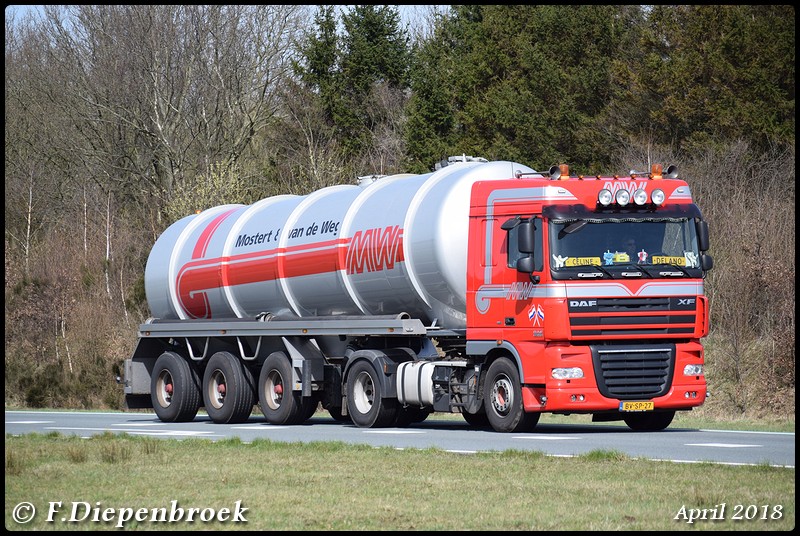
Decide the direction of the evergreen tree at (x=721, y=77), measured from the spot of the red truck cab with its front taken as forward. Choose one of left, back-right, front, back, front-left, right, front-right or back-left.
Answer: back-left

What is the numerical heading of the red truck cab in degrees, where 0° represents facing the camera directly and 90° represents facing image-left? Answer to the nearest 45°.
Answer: approximately 315°
